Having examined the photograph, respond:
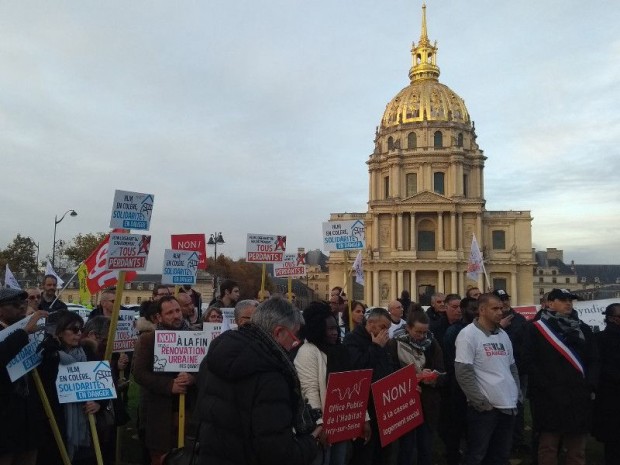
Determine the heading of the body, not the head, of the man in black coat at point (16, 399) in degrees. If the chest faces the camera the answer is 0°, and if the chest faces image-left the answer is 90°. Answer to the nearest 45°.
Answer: approximately 270°

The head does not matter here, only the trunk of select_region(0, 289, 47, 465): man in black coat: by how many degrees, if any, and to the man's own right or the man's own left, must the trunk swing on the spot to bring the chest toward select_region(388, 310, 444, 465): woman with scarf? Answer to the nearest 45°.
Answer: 0° — they already face them

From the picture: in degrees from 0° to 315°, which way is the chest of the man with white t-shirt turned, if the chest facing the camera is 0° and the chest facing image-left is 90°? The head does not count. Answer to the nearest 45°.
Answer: approximately 315°

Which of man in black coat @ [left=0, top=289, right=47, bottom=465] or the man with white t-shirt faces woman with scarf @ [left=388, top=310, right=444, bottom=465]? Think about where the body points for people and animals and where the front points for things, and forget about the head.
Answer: the man in black coat

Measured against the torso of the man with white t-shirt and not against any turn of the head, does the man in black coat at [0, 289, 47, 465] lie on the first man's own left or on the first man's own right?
on the first man's own right

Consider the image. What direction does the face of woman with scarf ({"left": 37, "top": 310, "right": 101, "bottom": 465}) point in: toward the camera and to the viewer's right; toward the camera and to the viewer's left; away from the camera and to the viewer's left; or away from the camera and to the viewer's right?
toward the camera and to the viewer's right

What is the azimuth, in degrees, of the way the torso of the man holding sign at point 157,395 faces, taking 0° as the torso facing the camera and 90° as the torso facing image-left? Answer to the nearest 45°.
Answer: approximately 315°

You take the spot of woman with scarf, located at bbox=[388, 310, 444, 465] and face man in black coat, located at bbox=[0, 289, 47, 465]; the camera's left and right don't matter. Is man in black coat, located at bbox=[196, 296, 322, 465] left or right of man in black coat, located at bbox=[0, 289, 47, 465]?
left

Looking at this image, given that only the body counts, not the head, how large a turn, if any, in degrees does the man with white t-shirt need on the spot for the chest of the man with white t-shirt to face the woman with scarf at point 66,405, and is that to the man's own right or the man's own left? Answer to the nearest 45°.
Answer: approximately 90° to the man's own right
